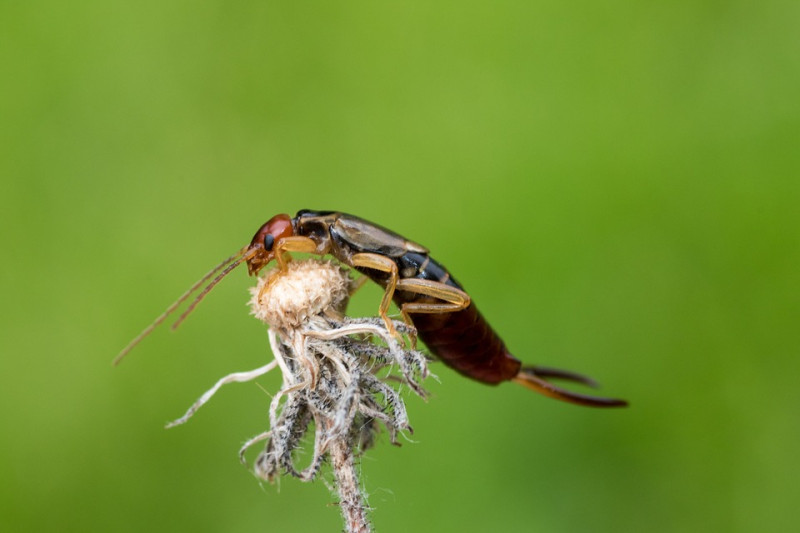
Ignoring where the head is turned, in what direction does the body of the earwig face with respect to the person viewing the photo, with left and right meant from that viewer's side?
facing to the left of the viewer
